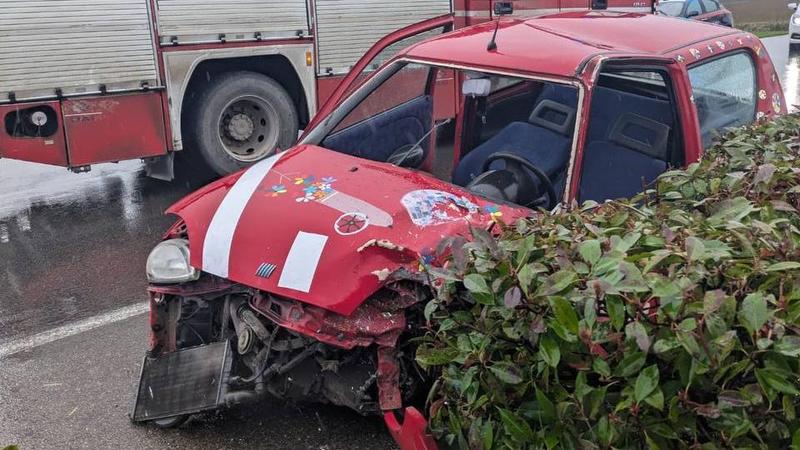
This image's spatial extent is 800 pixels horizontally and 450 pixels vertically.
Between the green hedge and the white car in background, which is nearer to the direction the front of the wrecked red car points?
the green hedge

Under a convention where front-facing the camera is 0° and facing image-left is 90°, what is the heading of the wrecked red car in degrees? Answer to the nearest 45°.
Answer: approximately 45°

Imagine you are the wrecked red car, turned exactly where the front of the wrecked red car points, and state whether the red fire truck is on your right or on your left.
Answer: on your right

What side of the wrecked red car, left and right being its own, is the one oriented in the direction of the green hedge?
left

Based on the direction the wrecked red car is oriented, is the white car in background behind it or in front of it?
behind
